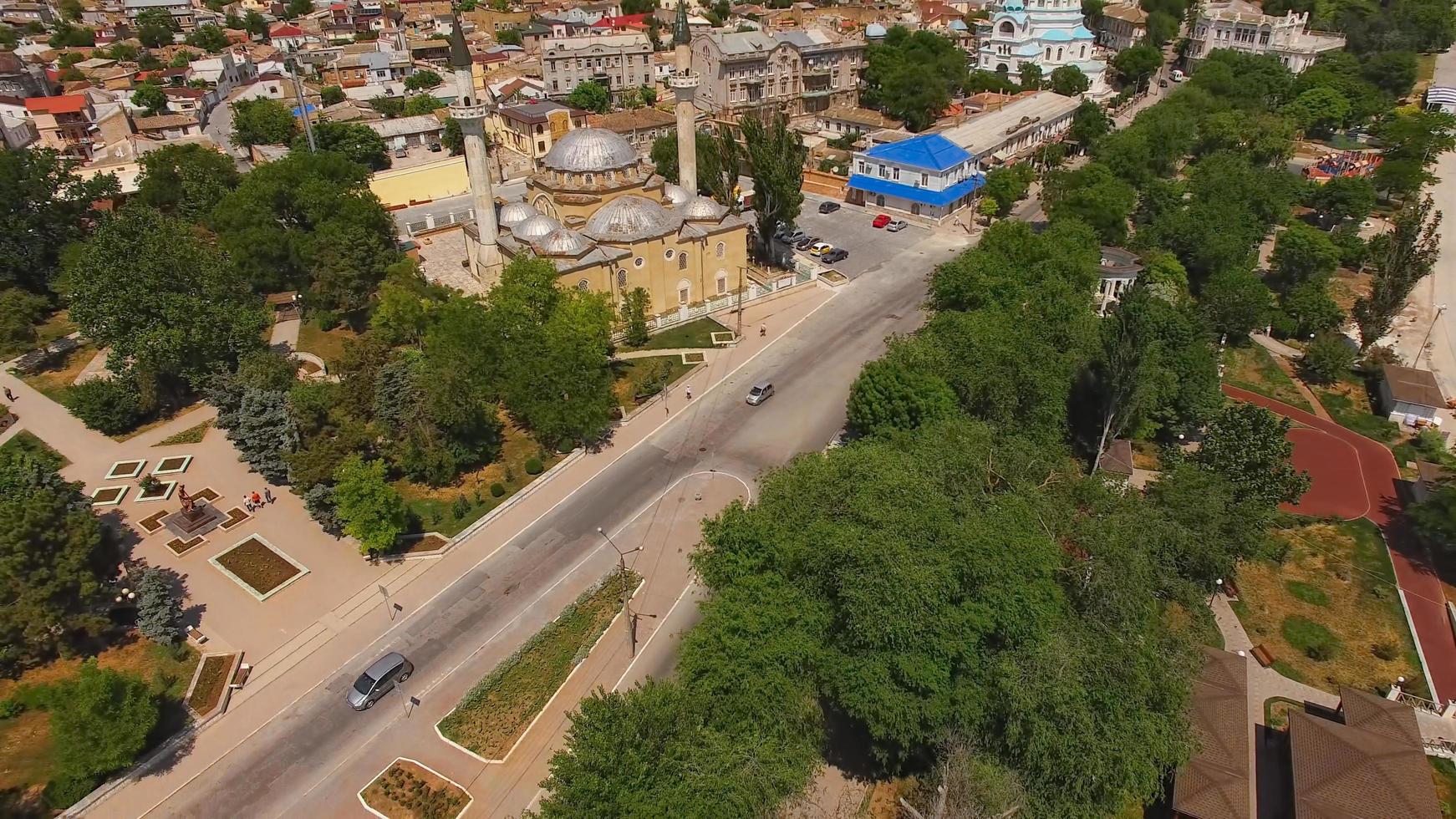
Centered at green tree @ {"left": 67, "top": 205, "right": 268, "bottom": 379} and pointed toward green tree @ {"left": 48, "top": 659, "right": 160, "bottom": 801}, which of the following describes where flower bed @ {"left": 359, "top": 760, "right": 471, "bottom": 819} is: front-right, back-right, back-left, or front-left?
front-left

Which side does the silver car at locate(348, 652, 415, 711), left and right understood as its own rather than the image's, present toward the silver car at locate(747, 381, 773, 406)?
back

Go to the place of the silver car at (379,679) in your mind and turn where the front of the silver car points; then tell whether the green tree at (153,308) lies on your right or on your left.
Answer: on your right

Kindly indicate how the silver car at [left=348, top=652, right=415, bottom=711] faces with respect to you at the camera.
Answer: facing the viewer and to the left of the viewer

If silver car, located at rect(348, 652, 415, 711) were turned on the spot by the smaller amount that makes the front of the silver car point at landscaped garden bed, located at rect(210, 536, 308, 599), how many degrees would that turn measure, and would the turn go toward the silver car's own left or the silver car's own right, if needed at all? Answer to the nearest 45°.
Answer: approximately 135° to the silver car's own right

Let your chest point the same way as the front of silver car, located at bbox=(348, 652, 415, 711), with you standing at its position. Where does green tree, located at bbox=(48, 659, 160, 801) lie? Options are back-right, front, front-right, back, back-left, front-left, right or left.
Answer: front-right

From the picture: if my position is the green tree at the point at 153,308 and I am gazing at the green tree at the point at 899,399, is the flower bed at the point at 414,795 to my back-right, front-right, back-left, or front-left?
front-right

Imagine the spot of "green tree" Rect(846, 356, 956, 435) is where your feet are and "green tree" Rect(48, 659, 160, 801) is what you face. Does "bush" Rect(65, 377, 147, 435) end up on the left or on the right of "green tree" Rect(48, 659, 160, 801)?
right

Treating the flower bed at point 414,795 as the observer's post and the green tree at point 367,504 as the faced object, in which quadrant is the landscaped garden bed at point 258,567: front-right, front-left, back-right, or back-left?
front-left

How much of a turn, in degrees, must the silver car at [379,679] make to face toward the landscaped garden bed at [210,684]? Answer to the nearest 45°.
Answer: approximately 90° to its right

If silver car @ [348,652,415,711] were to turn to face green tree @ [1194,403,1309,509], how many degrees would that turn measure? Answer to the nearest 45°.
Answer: approximately 135° to its left

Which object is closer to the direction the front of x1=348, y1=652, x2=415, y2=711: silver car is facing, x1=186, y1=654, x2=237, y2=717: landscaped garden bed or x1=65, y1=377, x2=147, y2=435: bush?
the landscaped garden bed

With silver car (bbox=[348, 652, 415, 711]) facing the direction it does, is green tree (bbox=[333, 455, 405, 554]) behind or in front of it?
behind
